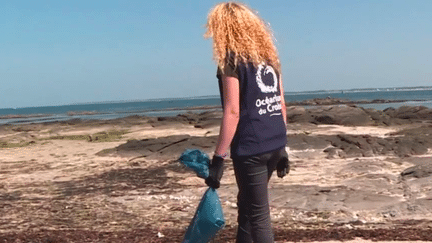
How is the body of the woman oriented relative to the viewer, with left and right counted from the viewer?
facing away from the viewer and to the left of the viewer

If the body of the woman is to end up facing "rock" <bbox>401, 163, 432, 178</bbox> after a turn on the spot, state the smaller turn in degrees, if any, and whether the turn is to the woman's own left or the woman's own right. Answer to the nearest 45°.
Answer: approximately 90° to the woman's own right
